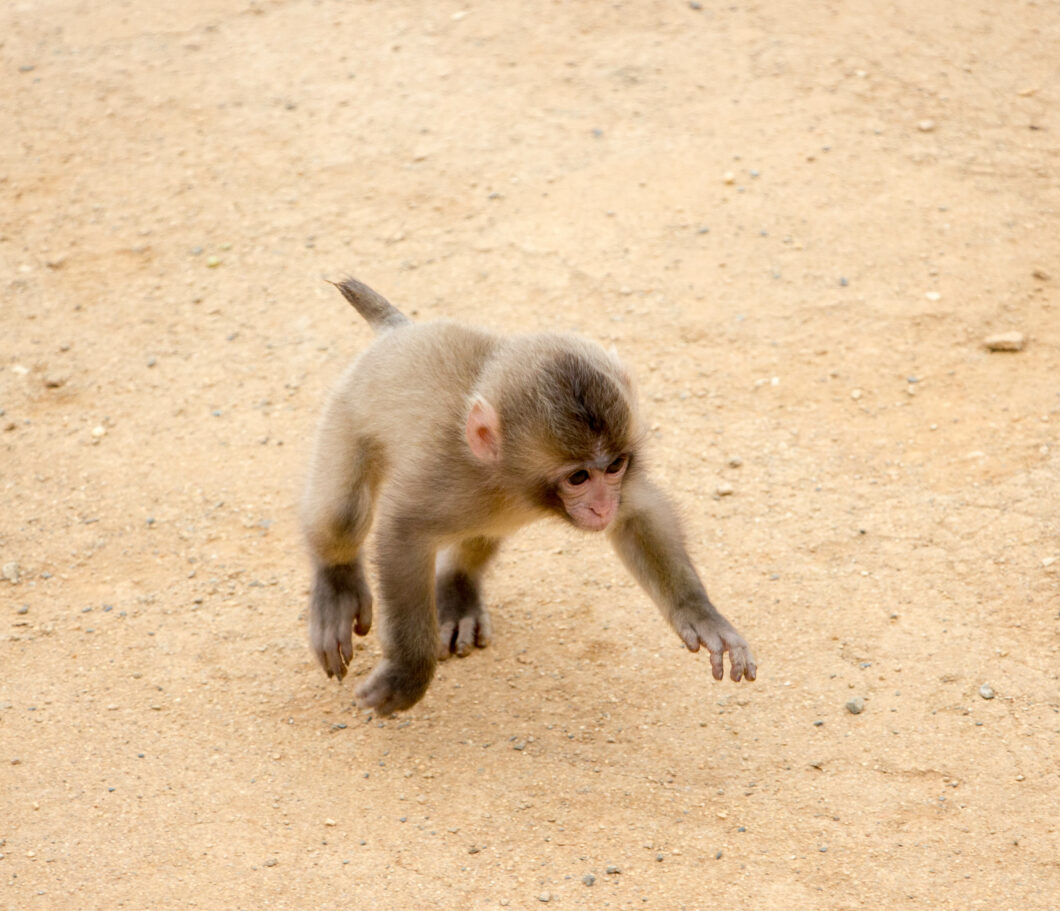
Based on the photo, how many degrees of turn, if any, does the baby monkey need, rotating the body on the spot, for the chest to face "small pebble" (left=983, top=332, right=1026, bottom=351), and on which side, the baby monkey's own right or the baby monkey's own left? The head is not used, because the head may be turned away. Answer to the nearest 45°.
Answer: approximately 90° to the baby monkey's own left

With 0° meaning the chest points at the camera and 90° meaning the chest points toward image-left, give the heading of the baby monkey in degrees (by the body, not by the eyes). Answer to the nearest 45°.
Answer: approximately 315°
